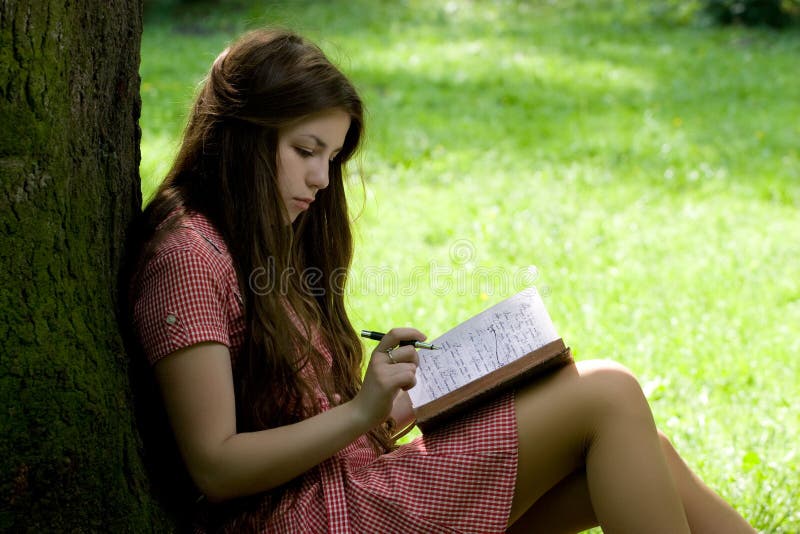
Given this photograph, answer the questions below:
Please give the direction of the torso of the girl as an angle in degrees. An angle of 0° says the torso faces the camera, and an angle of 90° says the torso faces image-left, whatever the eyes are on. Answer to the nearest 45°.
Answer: approximately 270°

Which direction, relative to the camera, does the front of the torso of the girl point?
to the viewer's right
